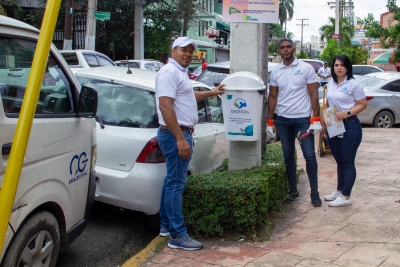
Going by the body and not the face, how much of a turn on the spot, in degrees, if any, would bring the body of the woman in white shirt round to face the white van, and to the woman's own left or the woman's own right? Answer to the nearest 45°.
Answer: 0° — they already face it

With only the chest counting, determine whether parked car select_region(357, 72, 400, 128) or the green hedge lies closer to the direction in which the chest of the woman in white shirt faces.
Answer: the green hedge

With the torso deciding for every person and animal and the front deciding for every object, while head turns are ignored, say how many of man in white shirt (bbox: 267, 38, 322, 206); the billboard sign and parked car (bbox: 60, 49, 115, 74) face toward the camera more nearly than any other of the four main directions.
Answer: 2

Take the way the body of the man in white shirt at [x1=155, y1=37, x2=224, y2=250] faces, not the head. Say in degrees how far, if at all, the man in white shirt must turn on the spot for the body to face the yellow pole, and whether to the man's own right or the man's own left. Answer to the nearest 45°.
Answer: approximately 90° to the man's own right
